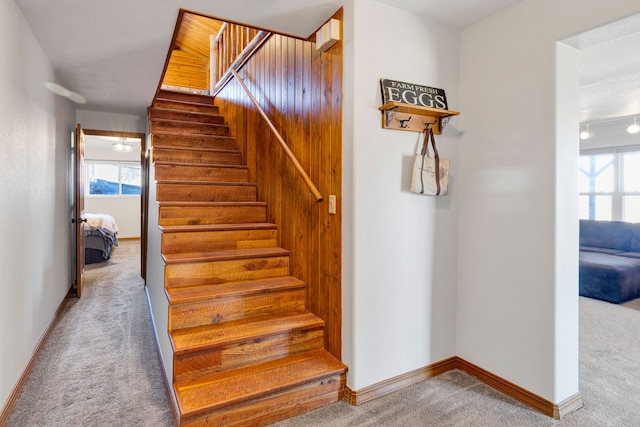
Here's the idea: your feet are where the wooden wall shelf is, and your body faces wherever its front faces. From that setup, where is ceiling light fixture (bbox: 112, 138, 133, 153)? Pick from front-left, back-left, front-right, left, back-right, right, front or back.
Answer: back

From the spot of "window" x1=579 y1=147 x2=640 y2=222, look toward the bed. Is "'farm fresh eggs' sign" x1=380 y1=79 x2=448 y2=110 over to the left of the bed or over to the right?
left

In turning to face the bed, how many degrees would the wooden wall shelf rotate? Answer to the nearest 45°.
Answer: approximately 180°

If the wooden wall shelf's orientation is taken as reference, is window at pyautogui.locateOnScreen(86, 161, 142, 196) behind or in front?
behind

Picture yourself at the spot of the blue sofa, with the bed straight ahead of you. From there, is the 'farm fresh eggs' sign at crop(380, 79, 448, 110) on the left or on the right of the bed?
left

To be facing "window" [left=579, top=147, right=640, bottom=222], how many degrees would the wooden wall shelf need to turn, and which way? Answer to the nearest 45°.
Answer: approximately 90° to its left

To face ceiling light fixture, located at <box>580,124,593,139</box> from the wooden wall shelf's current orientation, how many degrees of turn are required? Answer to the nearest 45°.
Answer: approximately 90° to its left

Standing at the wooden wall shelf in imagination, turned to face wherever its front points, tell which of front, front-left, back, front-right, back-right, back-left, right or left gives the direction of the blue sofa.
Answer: left

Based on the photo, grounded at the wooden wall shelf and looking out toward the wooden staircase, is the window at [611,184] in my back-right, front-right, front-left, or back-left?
back-right

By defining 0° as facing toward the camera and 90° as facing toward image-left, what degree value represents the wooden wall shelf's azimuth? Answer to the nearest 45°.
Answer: approximately 315°
